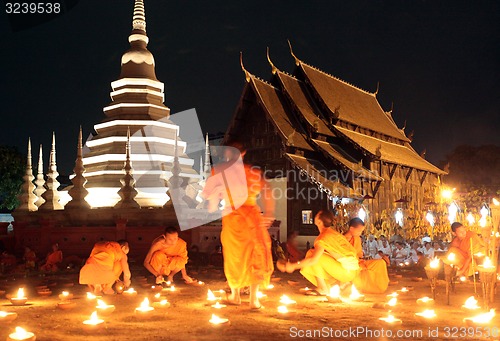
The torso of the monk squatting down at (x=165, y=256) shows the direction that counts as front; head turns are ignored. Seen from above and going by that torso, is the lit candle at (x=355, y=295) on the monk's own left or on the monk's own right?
on the monk's own left

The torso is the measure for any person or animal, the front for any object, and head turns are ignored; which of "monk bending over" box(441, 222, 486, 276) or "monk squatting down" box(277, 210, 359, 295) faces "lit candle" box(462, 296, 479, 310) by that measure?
"monk bending over" box(441, 222, 486, 276)

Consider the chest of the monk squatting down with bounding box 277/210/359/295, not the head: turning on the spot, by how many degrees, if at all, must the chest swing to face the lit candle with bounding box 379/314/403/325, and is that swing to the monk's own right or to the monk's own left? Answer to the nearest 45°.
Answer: approximately 90° to the monk's own left

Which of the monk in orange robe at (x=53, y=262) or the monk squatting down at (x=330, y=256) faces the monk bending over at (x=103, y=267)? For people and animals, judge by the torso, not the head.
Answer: the monk squatting down at (x=330, y=256)

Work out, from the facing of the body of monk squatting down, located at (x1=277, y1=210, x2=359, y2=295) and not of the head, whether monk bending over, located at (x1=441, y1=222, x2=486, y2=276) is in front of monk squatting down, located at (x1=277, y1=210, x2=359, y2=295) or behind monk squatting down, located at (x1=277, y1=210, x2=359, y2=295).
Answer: behind

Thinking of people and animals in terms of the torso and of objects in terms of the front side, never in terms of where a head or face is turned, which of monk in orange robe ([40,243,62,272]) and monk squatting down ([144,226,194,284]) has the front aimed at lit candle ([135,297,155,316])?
the monk squatting down

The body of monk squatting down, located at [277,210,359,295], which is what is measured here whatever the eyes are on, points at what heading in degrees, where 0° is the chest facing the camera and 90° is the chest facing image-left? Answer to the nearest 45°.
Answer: approximately 90°
